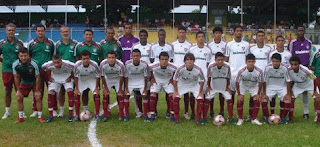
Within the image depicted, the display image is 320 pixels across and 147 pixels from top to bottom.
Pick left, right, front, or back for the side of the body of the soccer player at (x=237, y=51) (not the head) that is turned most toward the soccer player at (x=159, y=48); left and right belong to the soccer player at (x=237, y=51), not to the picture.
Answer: right

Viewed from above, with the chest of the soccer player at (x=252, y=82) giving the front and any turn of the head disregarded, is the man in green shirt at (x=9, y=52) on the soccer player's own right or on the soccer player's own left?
on the soccer player's own right

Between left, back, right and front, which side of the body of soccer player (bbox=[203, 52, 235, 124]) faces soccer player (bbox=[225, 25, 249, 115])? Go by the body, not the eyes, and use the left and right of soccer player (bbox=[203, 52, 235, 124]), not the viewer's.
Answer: back

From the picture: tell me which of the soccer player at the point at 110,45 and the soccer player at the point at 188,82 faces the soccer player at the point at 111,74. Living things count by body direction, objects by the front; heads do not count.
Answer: the soccer player at the point at 110,45

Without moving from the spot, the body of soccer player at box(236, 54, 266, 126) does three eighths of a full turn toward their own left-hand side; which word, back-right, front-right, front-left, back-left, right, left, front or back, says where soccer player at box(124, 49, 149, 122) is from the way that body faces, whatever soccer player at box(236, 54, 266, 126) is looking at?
back-left

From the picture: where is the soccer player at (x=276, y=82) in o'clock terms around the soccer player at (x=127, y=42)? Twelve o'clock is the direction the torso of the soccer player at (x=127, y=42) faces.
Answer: the soccer player at (x=276, y=82) is roughly at 10 o'clock from the soccer player at (x=127, y=42).
